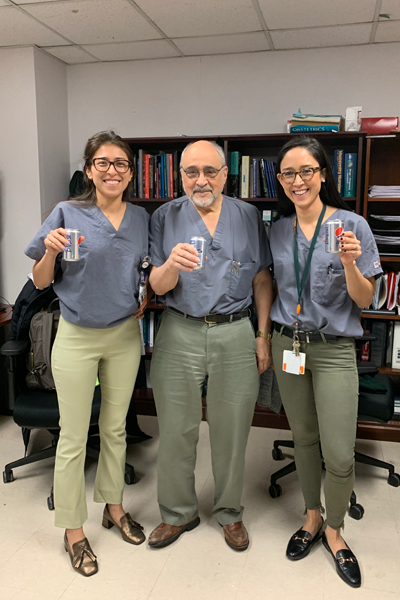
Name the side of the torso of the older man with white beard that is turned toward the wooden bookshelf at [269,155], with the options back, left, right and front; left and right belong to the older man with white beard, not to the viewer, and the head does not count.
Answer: back

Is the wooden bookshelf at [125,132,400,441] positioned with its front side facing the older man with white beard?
yes

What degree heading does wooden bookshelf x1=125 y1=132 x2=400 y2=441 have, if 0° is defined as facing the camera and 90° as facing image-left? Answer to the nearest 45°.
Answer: approximately 0°

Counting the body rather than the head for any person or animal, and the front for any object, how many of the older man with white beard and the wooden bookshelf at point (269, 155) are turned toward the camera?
2

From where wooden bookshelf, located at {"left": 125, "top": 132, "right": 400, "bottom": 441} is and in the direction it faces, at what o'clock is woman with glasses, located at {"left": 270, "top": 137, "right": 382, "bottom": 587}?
The woman with glasses is roughly at 12 o'clock from the wooden bookshelf.
